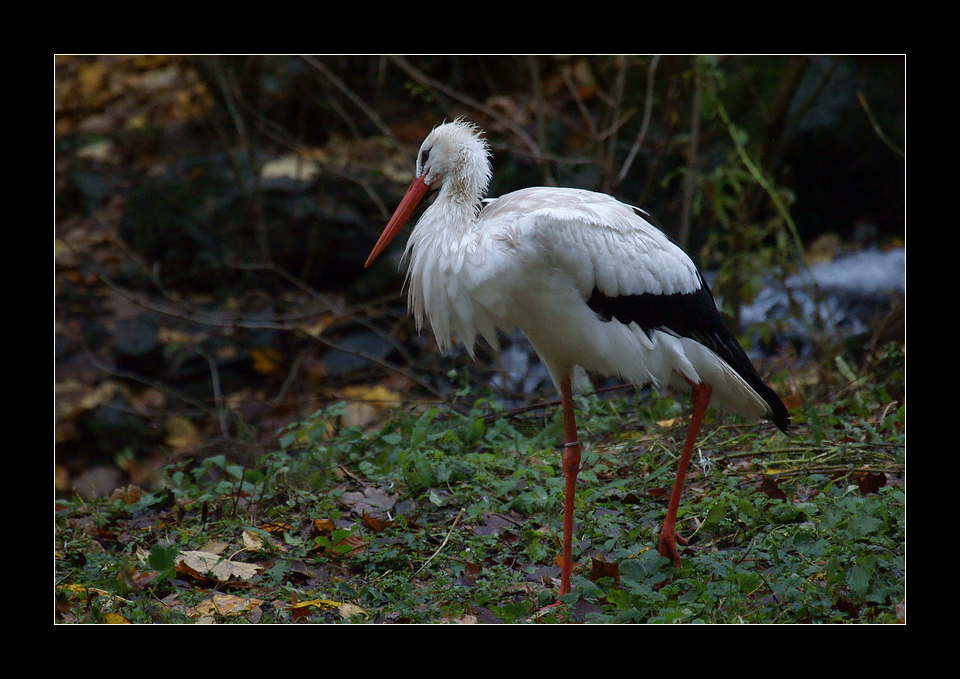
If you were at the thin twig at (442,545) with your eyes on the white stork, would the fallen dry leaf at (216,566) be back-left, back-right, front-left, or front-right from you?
back-right

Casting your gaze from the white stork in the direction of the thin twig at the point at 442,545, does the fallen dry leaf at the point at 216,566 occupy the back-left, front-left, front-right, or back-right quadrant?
front-left

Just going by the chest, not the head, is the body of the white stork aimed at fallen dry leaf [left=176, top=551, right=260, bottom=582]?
yes

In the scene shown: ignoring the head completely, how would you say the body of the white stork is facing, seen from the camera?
to the viewer's left
